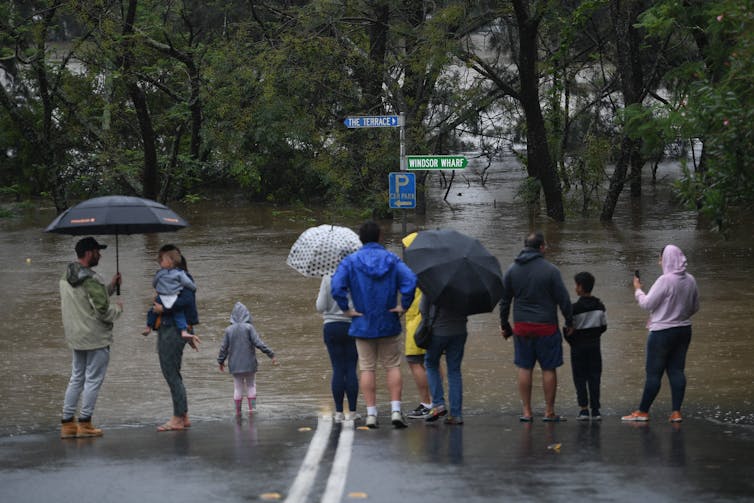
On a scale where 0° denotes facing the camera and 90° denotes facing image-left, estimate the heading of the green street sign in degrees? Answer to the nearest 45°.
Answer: approximately 0°

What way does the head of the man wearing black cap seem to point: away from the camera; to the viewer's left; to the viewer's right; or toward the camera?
to the viewer's right

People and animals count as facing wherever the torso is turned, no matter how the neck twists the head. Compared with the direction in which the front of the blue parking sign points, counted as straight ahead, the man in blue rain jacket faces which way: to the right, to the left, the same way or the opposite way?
the opposite way

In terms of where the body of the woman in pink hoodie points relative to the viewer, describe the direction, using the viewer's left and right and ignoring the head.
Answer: facing away from the viewer and to the left of the viewer

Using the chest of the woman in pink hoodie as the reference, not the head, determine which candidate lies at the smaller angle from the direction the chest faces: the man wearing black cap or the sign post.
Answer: the sign post

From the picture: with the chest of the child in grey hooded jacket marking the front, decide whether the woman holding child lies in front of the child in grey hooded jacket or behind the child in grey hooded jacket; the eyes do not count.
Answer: behind

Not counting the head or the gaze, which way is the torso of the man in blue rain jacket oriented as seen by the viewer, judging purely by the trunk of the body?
away from the camera

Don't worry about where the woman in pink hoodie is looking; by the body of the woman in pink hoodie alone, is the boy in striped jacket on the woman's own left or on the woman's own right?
on the woman's own left
